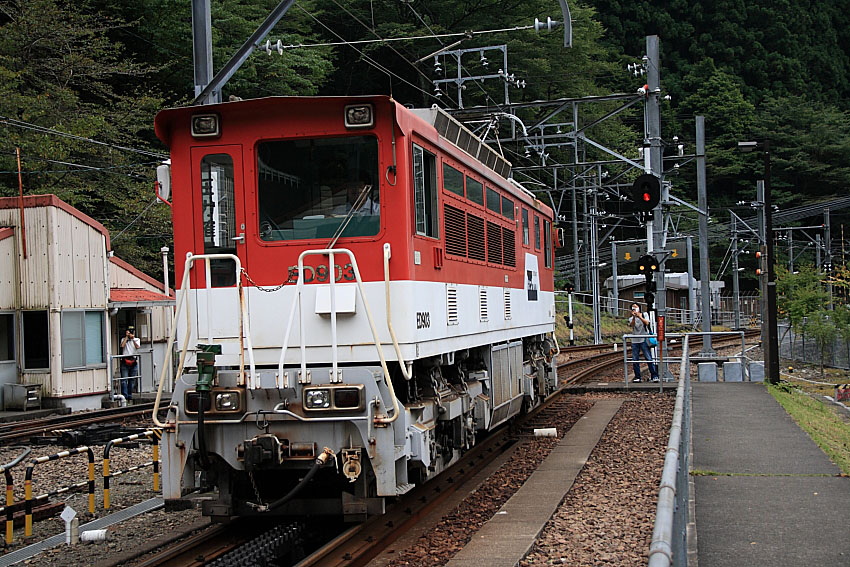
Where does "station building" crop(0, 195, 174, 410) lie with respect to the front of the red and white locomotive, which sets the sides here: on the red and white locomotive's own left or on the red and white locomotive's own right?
on the red and white locomotive's own right

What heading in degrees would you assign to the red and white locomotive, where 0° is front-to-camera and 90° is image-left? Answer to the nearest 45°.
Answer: approximately 45°

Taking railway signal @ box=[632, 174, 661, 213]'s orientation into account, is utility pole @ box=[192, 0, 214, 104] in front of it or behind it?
in front

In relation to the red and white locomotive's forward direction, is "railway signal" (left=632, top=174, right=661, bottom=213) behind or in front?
behind

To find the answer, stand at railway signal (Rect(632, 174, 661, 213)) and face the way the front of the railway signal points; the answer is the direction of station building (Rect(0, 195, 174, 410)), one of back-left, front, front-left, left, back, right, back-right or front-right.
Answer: right

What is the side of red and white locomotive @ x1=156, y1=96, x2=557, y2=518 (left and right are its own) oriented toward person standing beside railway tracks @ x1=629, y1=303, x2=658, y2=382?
back

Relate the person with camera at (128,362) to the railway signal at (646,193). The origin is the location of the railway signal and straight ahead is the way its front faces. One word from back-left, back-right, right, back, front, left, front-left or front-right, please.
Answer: right

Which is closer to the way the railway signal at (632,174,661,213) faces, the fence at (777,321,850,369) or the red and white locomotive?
the red and white locomotive

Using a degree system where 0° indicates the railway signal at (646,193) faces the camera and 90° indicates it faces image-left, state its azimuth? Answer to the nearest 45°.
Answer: approximately 0°
